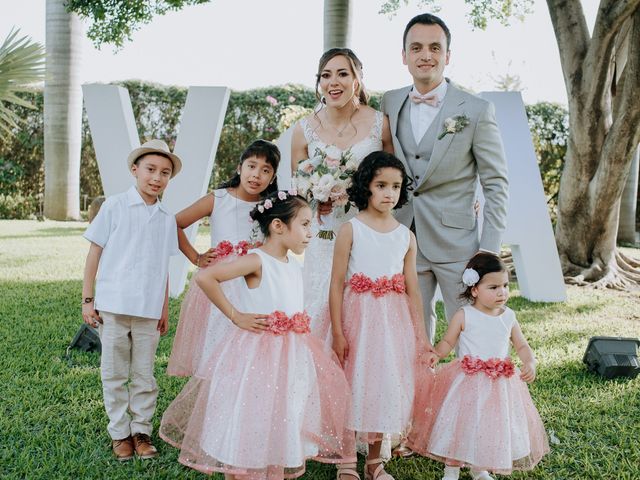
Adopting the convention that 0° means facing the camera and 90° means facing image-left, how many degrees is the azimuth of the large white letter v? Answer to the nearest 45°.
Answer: approximately 0°

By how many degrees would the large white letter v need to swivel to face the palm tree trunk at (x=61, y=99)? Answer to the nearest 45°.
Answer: approximately 180°

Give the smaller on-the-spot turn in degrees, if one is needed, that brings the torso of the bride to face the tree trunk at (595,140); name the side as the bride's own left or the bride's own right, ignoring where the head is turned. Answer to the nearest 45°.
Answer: approximately 135° to the bride's own left

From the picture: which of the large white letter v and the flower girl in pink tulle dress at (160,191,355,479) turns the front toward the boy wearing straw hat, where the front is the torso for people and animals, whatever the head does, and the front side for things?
the large white letter v

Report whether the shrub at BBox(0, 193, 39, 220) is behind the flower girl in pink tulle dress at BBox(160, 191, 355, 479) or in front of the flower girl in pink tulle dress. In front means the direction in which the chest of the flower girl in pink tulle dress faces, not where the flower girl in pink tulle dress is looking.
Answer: behind

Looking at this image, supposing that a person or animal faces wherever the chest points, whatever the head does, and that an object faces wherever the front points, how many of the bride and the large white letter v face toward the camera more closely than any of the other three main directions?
2

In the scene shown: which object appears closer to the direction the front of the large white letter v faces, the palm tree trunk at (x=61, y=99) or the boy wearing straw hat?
the boy wearing straw hat

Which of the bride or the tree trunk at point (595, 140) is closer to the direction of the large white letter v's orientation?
the bride

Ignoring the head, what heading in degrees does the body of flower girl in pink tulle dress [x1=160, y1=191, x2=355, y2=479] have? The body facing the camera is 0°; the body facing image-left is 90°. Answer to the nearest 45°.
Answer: approximately 315°
